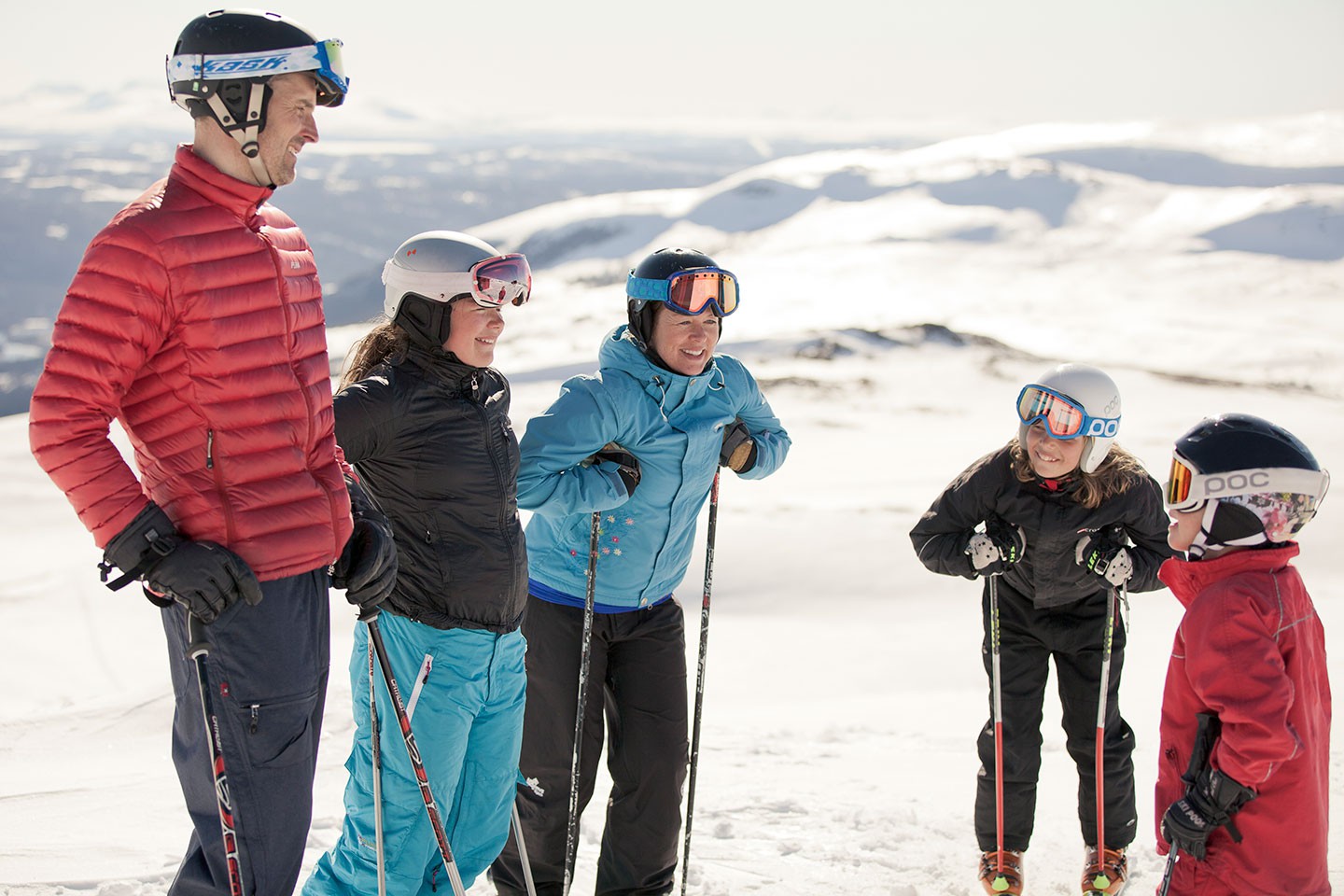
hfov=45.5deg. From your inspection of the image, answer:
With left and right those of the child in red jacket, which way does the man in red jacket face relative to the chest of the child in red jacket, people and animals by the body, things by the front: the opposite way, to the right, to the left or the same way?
the opposite way

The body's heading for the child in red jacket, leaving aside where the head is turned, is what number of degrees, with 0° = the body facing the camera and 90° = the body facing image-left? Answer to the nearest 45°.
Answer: approximately 90°

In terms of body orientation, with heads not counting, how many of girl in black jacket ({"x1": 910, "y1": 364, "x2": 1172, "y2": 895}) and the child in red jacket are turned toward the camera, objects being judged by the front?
1

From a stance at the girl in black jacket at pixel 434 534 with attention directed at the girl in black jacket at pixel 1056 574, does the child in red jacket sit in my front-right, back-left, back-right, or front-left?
front-right

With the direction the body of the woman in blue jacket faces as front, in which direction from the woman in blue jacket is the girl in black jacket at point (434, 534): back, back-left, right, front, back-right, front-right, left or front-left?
right

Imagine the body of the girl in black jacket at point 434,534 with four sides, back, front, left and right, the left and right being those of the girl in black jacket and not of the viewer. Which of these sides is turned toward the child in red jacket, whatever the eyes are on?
front

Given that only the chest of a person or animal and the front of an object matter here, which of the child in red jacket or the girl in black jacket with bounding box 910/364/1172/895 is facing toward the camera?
the girl in black jacket

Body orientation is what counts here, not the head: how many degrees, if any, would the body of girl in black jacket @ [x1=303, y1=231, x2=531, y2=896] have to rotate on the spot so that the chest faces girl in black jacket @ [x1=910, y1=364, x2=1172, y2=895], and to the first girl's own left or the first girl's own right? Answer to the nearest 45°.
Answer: approximately 45° to the first girl's own left

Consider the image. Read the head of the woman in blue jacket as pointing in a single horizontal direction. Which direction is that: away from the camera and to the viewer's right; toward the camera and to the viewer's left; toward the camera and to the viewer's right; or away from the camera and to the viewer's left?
toward the camera and to the viewer's right

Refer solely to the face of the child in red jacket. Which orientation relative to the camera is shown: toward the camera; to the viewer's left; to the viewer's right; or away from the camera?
to the viewer's left

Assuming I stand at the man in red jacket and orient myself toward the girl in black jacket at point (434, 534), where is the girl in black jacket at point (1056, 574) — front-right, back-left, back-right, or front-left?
front-right

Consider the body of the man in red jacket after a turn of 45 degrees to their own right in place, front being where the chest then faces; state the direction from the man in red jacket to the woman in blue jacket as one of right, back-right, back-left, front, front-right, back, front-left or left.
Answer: back-left

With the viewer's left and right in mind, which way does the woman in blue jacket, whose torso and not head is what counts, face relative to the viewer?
facing the viewer and to the right of the viewer

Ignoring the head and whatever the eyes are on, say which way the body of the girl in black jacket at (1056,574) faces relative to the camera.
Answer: toward the camera

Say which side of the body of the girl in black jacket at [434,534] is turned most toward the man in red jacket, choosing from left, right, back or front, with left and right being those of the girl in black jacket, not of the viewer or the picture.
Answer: right
